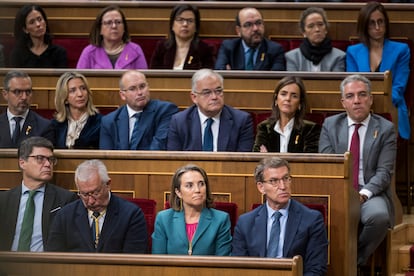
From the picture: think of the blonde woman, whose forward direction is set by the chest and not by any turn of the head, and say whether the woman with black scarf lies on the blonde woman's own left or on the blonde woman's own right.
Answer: on the blonde woman's own left

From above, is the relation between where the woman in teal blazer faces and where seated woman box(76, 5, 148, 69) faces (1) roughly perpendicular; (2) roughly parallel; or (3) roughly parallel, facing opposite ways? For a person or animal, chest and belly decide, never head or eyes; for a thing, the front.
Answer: roughly parallel

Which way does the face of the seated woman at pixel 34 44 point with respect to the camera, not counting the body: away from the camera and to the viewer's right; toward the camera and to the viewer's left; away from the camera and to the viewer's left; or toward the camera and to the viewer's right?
toward the camera and to the viewer's right

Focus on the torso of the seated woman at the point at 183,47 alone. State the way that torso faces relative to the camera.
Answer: toward the camera

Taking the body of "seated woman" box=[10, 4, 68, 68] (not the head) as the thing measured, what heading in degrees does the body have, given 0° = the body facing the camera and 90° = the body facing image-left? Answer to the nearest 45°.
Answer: approximately 0°

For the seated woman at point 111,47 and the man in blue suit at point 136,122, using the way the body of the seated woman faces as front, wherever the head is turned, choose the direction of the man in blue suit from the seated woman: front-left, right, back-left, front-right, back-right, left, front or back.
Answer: front

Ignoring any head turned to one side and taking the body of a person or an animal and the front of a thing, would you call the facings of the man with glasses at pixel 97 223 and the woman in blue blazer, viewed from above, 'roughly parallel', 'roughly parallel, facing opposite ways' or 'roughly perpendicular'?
roughly parallel

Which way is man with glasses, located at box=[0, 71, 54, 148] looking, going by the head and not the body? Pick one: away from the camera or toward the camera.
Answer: toward the camera

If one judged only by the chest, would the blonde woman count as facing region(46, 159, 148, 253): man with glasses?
yes

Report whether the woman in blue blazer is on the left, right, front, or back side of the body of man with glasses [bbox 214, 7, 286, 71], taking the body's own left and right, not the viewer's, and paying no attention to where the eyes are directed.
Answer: left

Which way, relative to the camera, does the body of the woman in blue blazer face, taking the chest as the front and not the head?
toward the camera

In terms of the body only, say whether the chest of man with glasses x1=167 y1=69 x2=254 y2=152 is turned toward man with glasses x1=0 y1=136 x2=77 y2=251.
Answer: no

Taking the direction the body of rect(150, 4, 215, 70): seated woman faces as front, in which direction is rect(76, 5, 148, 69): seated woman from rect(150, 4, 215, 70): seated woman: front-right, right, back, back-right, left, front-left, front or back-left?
right

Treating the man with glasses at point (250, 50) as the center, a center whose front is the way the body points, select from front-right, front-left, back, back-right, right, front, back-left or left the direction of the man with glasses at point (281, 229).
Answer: front

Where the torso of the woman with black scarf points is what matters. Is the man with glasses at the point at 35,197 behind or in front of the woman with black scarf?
in front

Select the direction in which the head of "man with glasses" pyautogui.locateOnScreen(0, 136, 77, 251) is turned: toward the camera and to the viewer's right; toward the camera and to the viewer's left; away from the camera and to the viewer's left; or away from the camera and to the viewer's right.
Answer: toward the camera and to the viewer's right

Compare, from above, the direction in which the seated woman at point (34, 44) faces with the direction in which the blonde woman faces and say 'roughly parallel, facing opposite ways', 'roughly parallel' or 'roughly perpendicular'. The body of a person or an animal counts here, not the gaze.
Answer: roughly parallel

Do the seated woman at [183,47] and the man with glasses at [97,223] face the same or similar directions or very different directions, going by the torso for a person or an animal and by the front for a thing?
same or similar directions

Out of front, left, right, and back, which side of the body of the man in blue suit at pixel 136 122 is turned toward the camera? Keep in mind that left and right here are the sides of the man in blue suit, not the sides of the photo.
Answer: front

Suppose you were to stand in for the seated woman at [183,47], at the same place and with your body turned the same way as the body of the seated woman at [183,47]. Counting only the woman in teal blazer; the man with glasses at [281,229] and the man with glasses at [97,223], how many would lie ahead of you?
3
